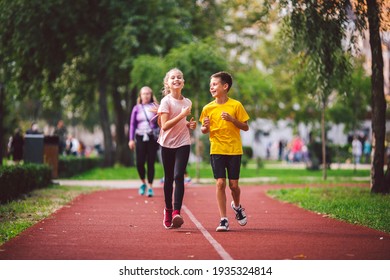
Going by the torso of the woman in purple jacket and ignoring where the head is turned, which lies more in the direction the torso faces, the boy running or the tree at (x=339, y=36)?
the boy running

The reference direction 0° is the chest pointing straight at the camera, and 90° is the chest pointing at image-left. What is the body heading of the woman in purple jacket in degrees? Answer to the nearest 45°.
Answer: approximately 0°

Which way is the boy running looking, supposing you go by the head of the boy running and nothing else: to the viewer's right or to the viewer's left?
to the viewer's left

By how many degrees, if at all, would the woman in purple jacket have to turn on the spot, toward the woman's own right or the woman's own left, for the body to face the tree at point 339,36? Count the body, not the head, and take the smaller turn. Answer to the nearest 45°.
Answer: approximately 90° to the woman's own left

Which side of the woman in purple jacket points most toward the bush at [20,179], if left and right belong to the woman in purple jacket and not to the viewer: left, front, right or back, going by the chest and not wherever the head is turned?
right
